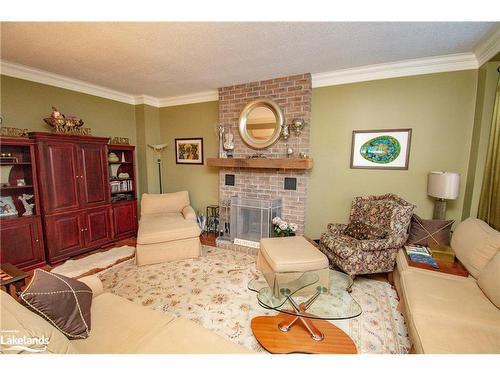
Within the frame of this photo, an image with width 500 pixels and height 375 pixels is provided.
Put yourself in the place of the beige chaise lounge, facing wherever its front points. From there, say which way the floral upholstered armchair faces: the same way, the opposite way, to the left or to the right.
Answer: to the right

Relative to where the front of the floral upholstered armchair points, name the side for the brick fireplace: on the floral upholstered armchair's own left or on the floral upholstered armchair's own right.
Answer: on the floral upholstered armchair's own right

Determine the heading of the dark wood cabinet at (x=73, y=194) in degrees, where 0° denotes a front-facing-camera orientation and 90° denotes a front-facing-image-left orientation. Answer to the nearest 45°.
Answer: approximately 315°

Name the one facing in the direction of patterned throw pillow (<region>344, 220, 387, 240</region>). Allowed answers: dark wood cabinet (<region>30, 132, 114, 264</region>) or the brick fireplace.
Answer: the dark wood cabinet

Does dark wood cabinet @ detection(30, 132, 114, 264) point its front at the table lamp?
yes

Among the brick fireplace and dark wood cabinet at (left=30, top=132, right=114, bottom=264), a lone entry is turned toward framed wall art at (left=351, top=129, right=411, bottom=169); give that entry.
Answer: the dark wood cabinet

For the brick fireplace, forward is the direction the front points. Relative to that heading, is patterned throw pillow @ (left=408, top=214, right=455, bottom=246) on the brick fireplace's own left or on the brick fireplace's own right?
on the brick fireplace's own left

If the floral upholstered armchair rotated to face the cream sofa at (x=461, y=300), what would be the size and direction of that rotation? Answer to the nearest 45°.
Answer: approximately 90° to its left

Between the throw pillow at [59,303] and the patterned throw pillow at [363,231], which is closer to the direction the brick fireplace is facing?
the throw pillow

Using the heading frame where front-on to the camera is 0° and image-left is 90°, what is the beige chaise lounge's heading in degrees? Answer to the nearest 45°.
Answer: approximately 0°

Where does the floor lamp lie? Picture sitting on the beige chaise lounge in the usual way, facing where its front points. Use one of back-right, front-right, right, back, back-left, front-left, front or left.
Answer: back

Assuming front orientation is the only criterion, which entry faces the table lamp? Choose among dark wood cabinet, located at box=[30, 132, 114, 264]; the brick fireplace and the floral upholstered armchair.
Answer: the dark wood cabinet

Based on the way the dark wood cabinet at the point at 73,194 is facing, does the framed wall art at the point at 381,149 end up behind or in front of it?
in front
